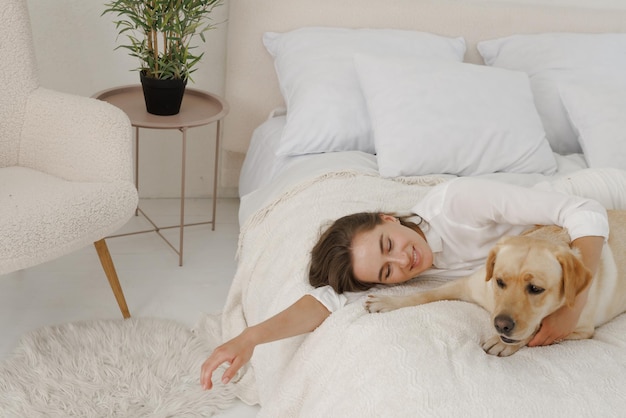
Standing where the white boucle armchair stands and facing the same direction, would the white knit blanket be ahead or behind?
ahead

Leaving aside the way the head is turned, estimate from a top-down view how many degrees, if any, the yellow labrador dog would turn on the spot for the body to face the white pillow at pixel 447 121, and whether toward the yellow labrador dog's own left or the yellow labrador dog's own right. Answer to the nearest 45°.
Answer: approximately 90° to the yellow labrador dog's own right

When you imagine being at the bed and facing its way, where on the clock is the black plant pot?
The black plant pot is roughly at 3 o'clock from the bed.

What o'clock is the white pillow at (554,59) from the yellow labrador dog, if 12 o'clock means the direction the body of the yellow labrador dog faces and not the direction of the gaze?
The white pillow is roughly at 4 o'clock from the yellow labrador dog.

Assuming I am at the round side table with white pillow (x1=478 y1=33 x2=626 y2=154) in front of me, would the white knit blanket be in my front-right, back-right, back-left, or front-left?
front-right

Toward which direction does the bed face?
toward the camera

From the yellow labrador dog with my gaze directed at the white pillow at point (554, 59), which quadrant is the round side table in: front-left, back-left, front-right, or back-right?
front-left

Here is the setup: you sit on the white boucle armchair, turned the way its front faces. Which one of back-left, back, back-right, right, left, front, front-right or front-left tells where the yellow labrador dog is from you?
front

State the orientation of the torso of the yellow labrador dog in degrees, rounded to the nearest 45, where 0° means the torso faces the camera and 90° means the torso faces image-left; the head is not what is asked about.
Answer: approximately 45°

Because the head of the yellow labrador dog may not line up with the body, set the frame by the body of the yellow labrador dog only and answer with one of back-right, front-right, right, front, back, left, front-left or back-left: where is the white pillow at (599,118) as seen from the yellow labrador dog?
back-right

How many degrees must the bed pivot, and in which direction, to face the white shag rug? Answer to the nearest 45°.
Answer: approximately 45° to its right

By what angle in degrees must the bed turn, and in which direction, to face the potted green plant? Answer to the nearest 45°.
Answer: approximately 90° to its right

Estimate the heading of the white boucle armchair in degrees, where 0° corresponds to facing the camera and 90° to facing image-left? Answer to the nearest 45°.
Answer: approximately 315°

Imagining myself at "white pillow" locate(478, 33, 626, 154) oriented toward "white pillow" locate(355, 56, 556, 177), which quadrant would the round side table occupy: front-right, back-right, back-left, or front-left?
front-right
